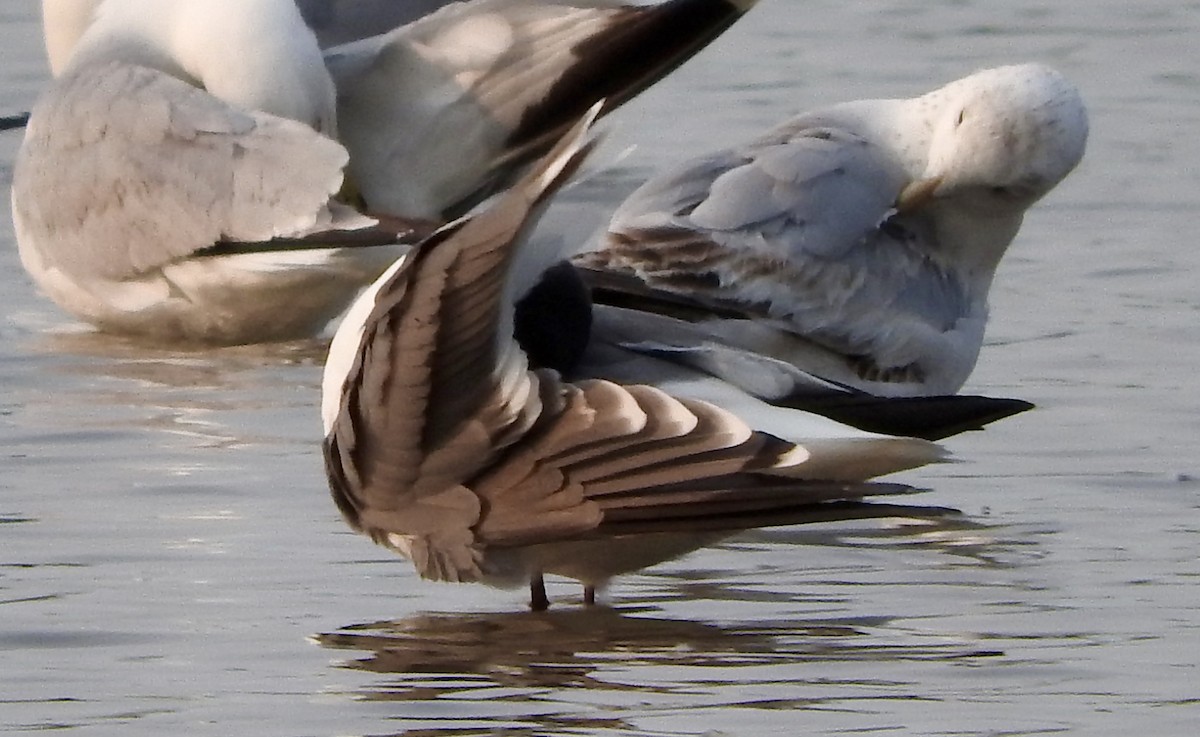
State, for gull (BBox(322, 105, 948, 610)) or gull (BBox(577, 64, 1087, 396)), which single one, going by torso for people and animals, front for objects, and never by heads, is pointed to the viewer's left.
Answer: gull (BBox(322, 105, 948, 610))

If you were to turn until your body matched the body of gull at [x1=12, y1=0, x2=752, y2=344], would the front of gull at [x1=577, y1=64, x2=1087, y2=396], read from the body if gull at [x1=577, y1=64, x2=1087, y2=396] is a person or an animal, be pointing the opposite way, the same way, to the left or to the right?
the opposite way

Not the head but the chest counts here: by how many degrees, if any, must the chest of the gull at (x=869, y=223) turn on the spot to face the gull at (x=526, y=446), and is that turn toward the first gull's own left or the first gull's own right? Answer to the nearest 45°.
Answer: approximately 90° to the first gull's own right

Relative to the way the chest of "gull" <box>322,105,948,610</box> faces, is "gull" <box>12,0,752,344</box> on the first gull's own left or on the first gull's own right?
on the first gull's own right

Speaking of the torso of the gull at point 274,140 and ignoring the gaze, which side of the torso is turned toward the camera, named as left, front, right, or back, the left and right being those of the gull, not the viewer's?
left

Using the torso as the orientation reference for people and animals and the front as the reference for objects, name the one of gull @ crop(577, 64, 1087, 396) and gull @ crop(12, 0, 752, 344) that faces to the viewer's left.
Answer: gull @ crop(12, 0, 752, 344)

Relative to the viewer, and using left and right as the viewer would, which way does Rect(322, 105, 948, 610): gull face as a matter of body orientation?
facing to the left of the viewer

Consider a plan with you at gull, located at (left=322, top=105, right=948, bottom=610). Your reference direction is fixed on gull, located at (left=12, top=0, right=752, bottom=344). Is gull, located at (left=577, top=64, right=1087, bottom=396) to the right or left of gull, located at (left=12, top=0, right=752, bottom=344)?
right

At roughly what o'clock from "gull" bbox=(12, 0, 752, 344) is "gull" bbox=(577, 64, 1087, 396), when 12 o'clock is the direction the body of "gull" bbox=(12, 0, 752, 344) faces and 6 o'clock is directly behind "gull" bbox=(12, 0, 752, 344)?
"gull" bbox=(577, 64, 1087, 396) is roughly at 7 o'clock from "gull" bbox=(12, 0, 752, 344).

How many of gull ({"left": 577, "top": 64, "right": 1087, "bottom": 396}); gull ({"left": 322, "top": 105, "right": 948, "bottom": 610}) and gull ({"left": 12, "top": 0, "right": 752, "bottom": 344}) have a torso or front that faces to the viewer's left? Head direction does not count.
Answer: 2

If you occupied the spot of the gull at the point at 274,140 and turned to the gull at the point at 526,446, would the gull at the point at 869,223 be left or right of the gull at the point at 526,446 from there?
left

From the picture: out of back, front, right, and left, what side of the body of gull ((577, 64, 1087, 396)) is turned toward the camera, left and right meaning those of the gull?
right

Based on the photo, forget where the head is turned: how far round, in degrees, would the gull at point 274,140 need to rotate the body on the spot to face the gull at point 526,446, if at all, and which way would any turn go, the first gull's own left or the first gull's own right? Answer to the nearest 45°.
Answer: approximately 90° to the first gull's own left
